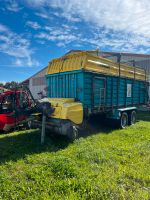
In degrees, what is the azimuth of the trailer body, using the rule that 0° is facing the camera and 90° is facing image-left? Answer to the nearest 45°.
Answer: approximately 45°

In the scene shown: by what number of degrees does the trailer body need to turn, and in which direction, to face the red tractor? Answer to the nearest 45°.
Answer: approximately 45° to its right
